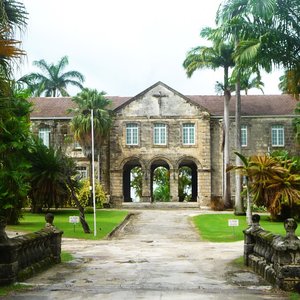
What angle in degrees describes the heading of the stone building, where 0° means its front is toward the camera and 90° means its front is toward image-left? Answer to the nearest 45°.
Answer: approximately 0°

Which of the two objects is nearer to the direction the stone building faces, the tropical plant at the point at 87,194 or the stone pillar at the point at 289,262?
the stone pillar

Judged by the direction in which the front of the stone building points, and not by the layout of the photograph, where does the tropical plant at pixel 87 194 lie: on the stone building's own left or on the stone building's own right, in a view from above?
on the stone building's own right

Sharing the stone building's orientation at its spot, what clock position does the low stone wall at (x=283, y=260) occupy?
The low stone wall is roughly at 12 o'clock from the stone building.

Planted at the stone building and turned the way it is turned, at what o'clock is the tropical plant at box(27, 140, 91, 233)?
The tropical plant is roughly at 1 o'clock from the stone building.

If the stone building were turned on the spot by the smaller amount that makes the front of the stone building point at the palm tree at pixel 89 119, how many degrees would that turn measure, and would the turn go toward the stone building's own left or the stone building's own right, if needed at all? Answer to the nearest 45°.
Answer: approximately 45° to the stone building's own right

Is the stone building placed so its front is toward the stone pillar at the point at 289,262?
yes

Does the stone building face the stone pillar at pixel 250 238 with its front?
yes
